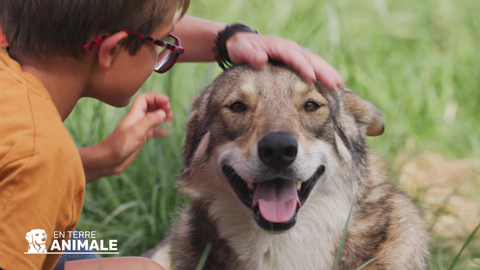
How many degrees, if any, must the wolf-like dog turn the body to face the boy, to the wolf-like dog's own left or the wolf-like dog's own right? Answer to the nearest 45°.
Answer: approximately 45° to the wolf-like dog's own right

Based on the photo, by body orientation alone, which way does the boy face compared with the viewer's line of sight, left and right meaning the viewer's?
facing away from the viewer and to the right of the viewer

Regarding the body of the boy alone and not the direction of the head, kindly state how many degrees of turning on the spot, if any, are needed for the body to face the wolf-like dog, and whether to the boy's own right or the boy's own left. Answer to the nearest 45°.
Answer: approximately 45° to the boy's own right

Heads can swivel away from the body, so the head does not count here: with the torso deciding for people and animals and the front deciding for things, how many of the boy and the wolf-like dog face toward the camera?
1

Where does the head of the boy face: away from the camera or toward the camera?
away from the camera
